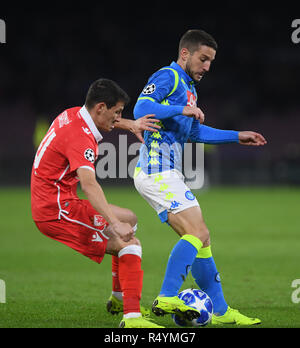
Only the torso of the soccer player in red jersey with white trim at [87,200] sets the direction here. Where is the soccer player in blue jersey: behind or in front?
in front

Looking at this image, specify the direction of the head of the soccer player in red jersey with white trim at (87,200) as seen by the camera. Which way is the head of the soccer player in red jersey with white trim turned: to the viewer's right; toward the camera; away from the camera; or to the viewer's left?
to the viewer's right

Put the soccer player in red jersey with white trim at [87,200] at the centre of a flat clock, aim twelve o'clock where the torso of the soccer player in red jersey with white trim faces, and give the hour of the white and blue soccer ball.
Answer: The white and blue soccer ball is roughly at 12 o'clock from the soccer player in red jersey with white trim.

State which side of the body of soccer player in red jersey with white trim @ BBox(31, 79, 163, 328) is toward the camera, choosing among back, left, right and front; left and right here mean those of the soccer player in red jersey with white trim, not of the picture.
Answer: right
